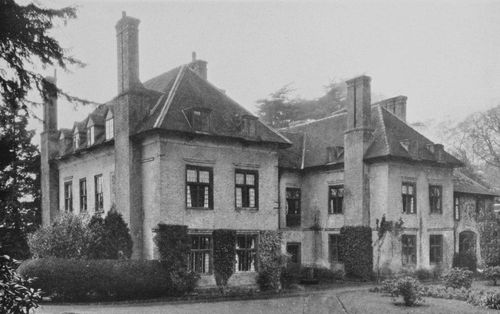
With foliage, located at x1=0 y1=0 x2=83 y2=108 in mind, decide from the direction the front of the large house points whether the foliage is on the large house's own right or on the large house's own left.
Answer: on the large house's own right

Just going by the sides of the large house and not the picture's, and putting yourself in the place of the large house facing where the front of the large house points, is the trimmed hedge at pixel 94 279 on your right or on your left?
on your right

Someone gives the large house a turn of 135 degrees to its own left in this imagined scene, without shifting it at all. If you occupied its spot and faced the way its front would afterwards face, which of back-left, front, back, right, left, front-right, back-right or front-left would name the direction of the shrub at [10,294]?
back

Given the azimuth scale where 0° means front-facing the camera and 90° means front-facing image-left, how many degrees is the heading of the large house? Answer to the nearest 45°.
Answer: approximately 315°

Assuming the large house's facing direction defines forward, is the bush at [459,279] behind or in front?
in front
